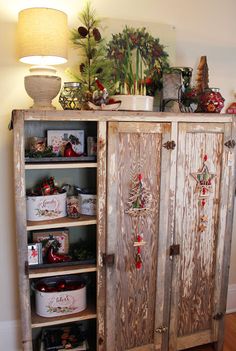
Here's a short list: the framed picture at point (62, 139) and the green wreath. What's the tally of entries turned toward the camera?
2

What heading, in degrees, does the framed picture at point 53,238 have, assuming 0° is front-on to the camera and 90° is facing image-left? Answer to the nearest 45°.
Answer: approximately 0°

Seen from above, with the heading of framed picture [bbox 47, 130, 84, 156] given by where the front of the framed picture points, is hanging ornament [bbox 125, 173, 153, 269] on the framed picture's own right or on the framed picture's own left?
on the framed picture's own left

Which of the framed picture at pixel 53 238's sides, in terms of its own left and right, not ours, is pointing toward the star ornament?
left

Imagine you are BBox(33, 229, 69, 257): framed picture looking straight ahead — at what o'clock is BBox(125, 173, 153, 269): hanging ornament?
The hanging ornament is roughly at 10 o'clock from the framed picture.

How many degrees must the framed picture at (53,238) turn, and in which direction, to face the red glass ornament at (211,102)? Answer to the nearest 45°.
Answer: approximately 90° to its left

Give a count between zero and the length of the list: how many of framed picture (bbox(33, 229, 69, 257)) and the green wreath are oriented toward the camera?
2
